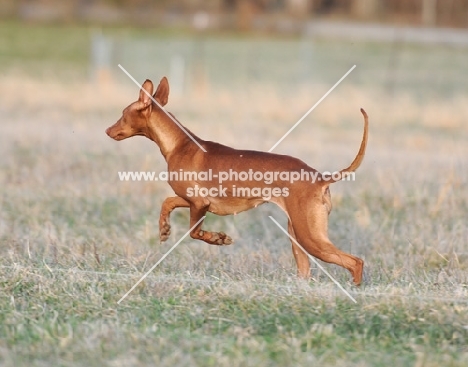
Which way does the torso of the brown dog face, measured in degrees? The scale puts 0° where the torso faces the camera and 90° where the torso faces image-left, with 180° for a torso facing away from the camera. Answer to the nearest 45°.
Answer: approximately 90°
